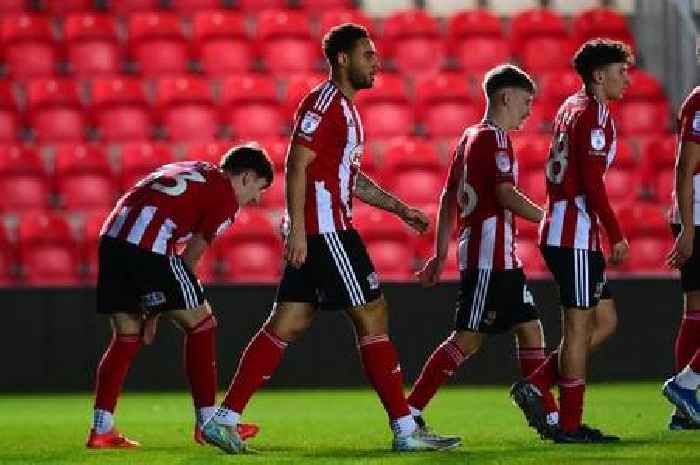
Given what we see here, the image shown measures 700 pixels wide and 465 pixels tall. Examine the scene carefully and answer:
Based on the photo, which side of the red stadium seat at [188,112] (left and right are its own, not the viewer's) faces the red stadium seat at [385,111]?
left

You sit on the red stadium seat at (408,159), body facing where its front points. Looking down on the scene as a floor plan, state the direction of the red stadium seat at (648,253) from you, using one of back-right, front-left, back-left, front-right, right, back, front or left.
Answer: left

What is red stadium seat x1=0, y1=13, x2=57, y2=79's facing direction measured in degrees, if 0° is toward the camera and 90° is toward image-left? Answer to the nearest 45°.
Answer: approximately 0°

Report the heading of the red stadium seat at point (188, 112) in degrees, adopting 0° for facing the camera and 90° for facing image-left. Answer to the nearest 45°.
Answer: approximately 0°

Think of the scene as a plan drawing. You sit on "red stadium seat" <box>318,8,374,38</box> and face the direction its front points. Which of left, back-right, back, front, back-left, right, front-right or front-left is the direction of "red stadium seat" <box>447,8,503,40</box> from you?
left

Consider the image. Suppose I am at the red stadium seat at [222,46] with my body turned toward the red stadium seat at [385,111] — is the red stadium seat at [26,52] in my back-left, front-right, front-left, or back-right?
back-right

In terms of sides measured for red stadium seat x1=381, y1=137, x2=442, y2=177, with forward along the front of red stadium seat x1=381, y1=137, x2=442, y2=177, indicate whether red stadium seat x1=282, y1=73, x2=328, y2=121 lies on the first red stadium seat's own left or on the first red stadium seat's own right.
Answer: on the first red stadium seat's own right

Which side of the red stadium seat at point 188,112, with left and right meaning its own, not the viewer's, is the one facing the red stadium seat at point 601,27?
left
